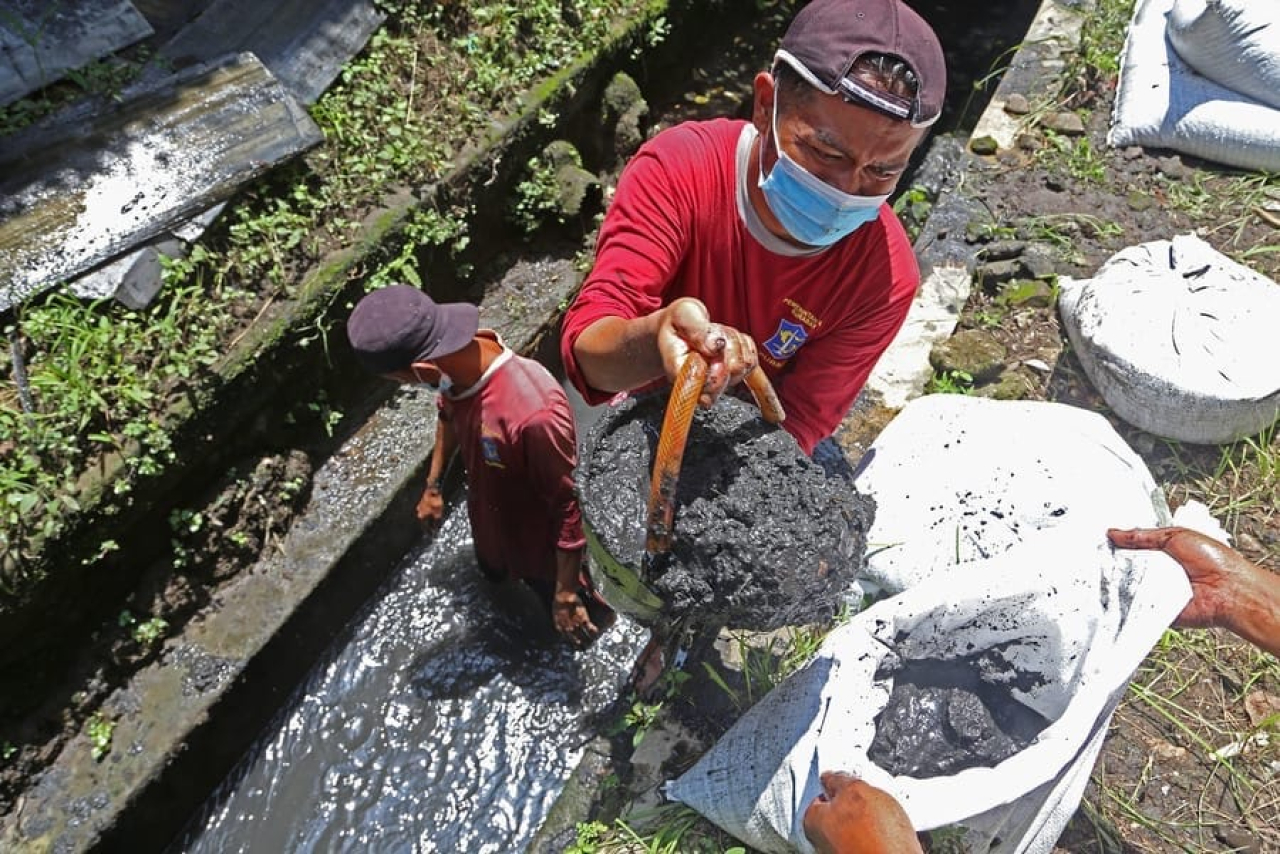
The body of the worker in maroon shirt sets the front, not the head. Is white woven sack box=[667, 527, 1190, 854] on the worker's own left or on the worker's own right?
on the worker's own left

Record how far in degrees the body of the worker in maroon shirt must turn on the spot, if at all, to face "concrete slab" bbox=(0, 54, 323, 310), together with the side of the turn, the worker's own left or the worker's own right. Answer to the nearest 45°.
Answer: approximately 90° to the worker's own right

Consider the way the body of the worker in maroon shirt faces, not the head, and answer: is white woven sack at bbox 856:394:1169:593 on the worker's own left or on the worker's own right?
on the worker's own left

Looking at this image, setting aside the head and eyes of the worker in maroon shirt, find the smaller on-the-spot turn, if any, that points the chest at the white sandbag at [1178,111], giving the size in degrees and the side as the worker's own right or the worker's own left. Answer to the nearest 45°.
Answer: approximately 180°

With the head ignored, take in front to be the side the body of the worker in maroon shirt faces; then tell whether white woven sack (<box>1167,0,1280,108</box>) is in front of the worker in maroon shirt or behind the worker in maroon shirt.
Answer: behind

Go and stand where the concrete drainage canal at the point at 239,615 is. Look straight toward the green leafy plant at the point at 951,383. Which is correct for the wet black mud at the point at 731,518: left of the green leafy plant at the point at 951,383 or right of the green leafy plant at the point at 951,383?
right

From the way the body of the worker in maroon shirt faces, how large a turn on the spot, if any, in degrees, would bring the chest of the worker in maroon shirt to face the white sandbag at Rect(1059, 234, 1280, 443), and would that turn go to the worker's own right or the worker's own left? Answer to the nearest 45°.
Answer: approximately 135° to the worker's own left

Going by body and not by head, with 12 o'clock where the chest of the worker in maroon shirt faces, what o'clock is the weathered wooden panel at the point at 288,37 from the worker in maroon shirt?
The weathered wooden panel is roughly at 4 o'clock from the worker in maroon shirt.

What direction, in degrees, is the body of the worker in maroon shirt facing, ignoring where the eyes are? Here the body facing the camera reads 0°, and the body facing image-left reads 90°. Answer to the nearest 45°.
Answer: approximately 45°
